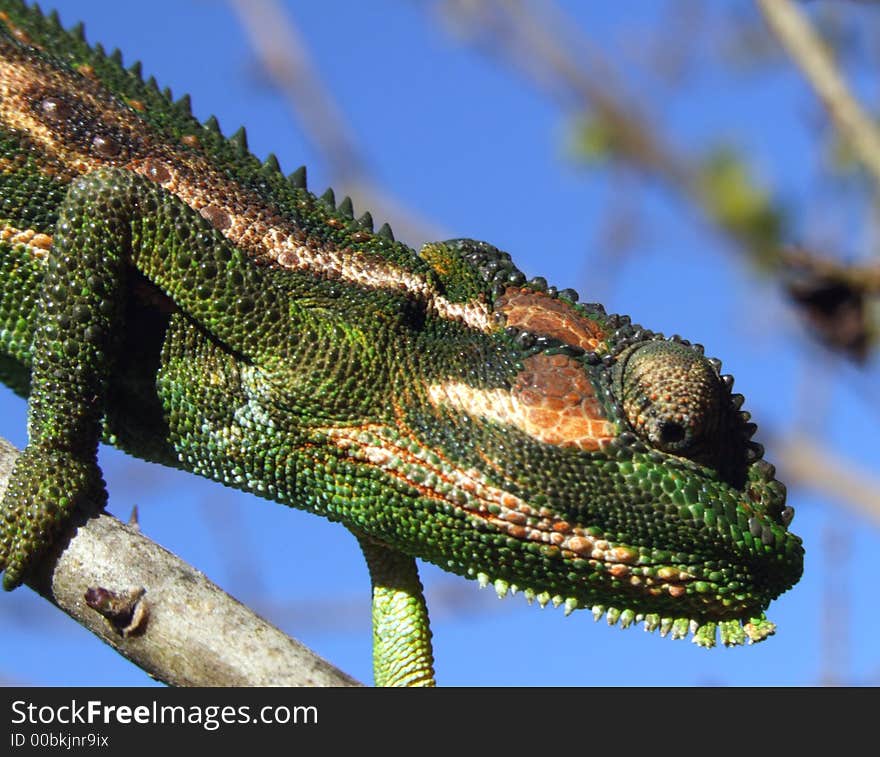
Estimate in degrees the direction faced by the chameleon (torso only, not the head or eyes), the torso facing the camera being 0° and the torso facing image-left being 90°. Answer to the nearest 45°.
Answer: approximately 270°
